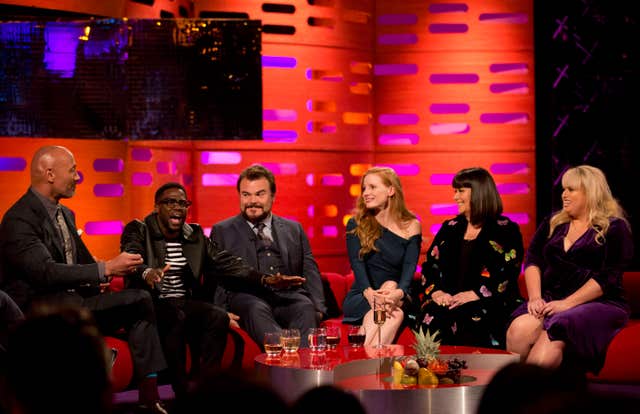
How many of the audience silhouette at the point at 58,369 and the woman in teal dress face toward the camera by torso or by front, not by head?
1

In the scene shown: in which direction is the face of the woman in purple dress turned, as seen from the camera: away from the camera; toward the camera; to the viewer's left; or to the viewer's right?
to the viewer's left

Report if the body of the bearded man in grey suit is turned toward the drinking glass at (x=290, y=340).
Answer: yes

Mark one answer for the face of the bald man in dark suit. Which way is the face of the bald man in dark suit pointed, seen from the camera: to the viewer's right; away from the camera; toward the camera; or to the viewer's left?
to the viewer's right

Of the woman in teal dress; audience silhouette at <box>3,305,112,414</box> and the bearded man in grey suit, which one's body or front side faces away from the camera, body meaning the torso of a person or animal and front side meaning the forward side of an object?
the audience silhouette

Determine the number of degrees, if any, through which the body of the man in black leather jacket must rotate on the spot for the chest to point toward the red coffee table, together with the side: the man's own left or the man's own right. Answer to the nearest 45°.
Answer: approximately 45° to the man's own left

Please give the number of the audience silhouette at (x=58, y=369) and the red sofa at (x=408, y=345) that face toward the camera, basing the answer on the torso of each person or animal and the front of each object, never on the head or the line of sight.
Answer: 1

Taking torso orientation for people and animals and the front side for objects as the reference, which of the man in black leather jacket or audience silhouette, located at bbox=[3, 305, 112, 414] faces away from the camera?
the audience silhouette

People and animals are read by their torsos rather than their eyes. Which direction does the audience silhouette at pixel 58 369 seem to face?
away from the camera

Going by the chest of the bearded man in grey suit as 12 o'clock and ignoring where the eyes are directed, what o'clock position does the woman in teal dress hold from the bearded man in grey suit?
The woman in teal dress is roughly at 9 o'clock from the bearded man in grey suit.

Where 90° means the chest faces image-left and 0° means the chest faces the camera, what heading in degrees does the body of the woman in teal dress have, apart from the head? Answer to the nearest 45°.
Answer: approximately 0°

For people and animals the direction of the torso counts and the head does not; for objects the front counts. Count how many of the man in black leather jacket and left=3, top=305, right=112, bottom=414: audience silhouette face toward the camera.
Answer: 1
